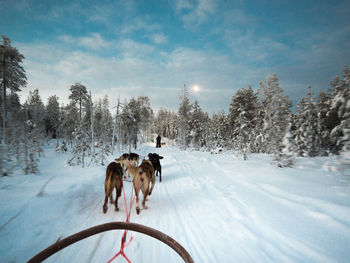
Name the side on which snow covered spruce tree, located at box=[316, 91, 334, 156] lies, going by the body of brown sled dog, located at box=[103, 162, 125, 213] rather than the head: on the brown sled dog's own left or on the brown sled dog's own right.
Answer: on the brown sled dog's own right

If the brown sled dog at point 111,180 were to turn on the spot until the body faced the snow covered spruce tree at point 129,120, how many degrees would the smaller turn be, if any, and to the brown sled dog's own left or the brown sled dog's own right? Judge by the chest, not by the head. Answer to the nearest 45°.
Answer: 0° — it already faces it

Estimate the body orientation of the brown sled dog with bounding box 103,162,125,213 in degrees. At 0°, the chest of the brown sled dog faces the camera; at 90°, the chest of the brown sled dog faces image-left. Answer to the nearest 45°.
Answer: approximately 180°

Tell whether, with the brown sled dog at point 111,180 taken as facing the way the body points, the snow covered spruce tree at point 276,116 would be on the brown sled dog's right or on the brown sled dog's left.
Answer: on the brown sled dog's right

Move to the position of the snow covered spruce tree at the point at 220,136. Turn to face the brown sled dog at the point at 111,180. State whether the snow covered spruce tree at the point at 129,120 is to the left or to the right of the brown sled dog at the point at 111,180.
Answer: right

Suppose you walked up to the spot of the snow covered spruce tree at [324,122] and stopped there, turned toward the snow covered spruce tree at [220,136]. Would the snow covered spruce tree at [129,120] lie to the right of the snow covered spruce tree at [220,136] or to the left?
left
